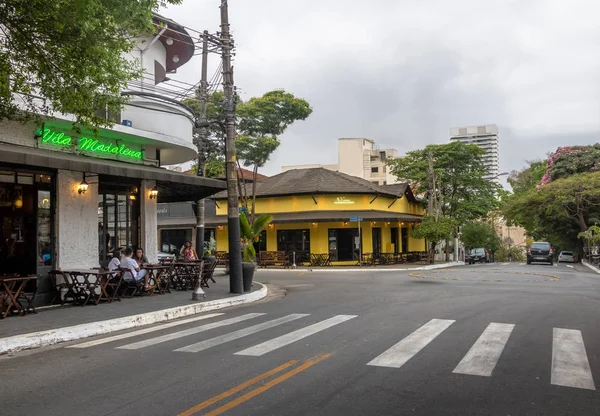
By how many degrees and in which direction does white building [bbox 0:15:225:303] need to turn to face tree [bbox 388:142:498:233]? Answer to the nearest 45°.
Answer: approximately 90° to its left

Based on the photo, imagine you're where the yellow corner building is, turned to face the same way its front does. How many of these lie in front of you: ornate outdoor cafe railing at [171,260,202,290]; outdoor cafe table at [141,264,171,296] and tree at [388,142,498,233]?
2

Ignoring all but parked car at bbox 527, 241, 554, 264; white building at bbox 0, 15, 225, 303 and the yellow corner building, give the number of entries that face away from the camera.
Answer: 1

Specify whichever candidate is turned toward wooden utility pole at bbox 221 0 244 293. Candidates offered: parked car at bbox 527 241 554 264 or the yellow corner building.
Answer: the yellow corner building

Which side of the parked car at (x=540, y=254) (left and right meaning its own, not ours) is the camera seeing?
back

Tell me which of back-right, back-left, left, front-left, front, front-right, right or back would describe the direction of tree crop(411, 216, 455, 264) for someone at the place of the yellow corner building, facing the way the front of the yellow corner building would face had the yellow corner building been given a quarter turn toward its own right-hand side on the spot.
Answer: back

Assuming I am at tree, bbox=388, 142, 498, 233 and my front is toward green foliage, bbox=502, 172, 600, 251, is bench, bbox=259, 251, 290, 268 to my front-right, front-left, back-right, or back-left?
back-right

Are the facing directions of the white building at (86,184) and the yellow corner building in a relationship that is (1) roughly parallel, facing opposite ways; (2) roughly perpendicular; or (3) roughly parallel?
roughly perpendicular

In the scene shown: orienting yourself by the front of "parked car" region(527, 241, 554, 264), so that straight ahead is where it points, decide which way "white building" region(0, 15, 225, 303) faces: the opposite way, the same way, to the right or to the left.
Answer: to the right
